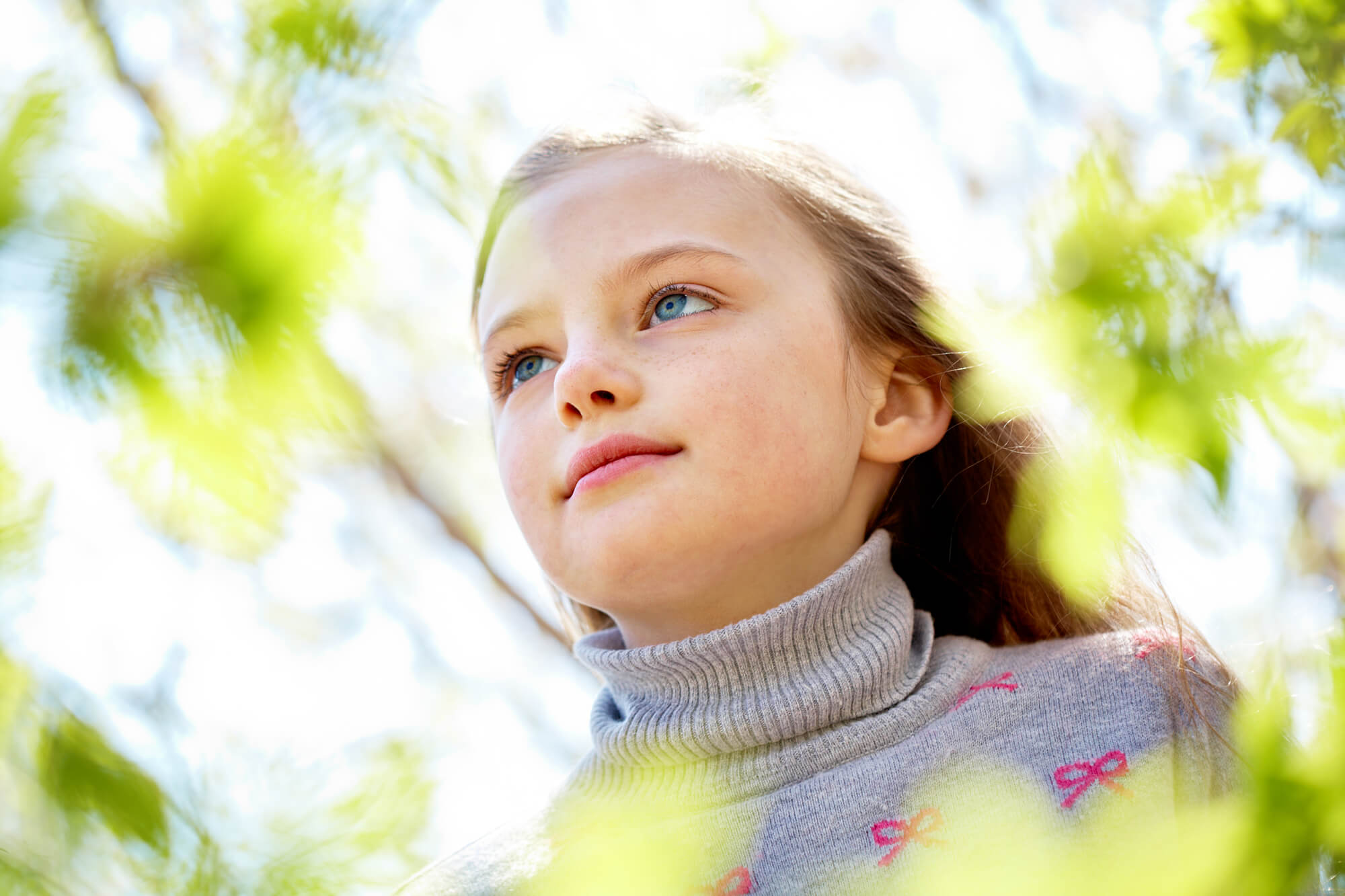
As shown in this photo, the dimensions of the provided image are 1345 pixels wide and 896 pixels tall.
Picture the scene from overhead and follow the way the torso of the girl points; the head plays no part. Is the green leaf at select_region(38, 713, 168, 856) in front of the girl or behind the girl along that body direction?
in front

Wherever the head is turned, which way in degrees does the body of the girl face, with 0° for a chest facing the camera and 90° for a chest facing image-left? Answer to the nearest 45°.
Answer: approximately 45°

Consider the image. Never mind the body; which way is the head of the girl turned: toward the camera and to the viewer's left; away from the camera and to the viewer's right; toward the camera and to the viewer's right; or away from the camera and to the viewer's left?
toward the camera and to the viewer's left
